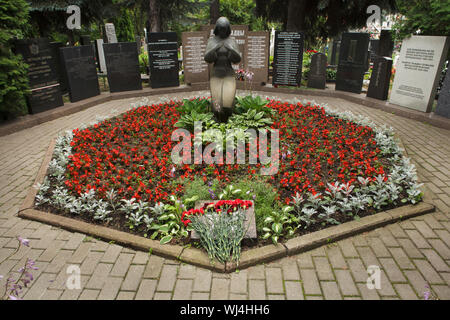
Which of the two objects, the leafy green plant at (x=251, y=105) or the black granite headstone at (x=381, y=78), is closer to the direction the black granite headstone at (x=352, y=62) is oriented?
the leafy green plant

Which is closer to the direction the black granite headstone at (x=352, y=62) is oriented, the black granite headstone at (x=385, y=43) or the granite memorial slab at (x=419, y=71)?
the granite memorial slab

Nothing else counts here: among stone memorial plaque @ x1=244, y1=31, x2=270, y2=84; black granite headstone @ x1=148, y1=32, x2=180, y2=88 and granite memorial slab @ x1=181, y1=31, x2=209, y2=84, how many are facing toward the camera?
3

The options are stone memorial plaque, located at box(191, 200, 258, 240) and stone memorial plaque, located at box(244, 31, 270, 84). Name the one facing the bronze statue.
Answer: stone memorial plaque, located at box(244, 31, 270, 84)

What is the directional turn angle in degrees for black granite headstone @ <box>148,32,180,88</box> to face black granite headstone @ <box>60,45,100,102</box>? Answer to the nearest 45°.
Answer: approximately 45° to its right

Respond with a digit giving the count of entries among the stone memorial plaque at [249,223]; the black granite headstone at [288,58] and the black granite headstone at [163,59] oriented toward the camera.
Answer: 3

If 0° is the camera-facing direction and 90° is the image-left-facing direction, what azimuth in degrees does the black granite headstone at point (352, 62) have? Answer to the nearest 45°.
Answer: approximately 45°

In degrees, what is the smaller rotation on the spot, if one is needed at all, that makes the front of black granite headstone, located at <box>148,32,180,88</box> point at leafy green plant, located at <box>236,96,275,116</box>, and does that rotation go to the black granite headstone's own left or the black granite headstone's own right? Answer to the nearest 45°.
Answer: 0° — it already faces it

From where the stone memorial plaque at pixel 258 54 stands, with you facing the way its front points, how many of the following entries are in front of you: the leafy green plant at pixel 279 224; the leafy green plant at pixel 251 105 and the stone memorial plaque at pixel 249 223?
3

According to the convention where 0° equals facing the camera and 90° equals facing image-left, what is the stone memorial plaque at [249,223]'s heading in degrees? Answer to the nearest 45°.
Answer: approximately 0°

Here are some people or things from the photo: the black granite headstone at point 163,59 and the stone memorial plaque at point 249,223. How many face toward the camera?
2

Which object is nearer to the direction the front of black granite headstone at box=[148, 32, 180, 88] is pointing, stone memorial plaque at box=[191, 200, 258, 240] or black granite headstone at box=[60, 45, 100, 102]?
the stone memorial plaque
